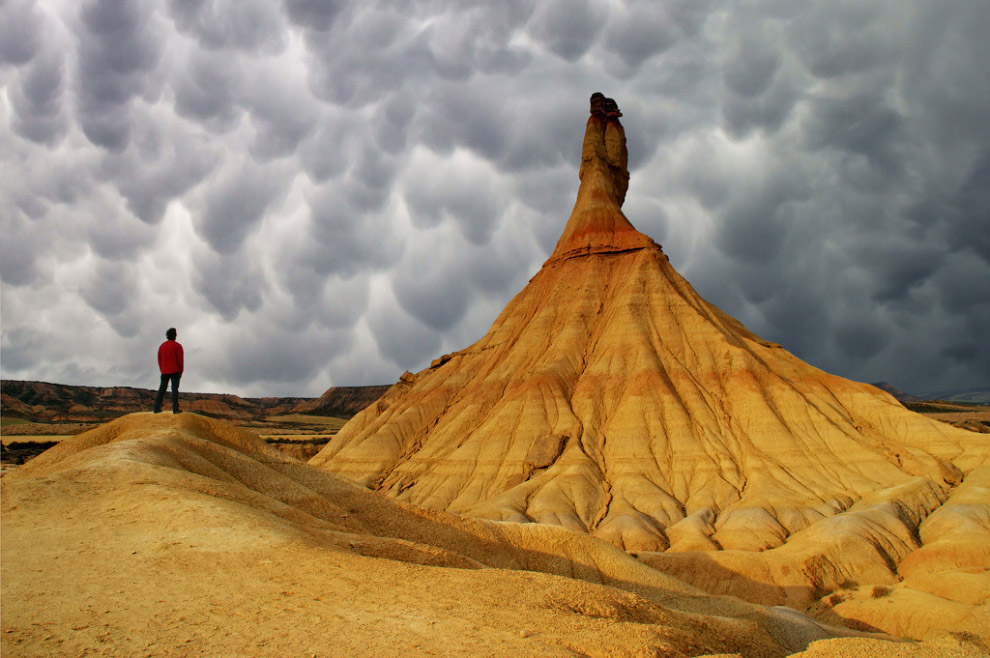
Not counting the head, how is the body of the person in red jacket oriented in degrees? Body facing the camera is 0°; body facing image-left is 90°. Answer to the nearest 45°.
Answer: approximately 180°
